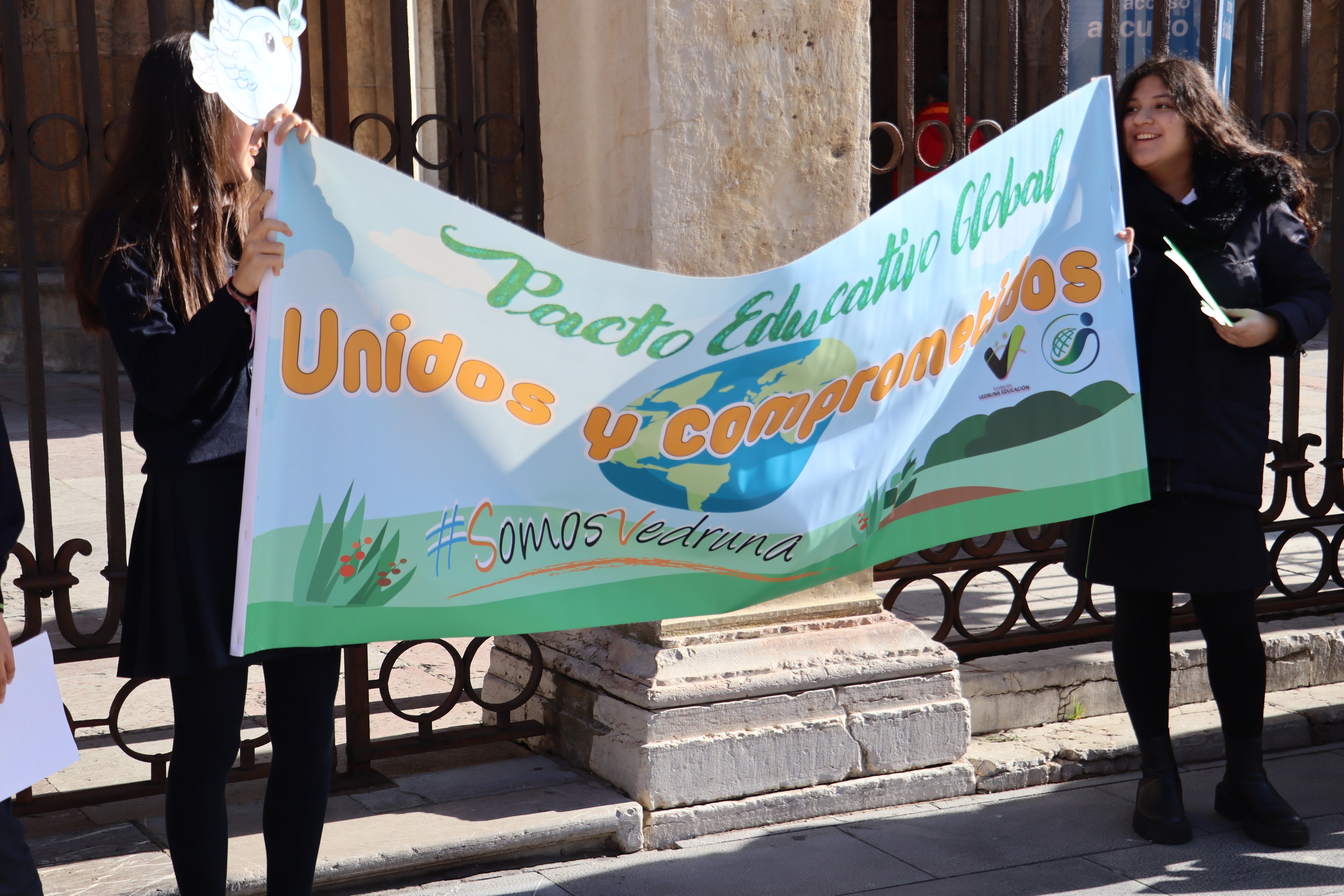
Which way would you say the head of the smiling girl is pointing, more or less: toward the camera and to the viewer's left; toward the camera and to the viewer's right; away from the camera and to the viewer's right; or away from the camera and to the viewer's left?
toward the camera and to the viewer's left

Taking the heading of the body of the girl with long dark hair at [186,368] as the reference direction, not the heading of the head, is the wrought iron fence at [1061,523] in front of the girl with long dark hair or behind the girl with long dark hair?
in front

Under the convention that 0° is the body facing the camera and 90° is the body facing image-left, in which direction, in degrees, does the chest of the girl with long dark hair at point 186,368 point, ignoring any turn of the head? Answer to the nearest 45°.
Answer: approximately 270°

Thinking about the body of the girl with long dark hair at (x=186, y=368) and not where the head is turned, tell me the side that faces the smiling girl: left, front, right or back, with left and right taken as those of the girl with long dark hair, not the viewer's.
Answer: front

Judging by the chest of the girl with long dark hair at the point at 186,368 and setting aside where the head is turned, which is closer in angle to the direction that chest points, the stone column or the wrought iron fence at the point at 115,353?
the stone column

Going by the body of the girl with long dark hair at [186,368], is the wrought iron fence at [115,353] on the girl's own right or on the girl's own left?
on the girl's own left

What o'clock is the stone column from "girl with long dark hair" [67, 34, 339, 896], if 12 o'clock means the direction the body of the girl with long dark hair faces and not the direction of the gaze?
The stone column is roughly at 11 o'clock from the girl with long dark hair.

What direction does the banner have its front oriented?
toward the camera
